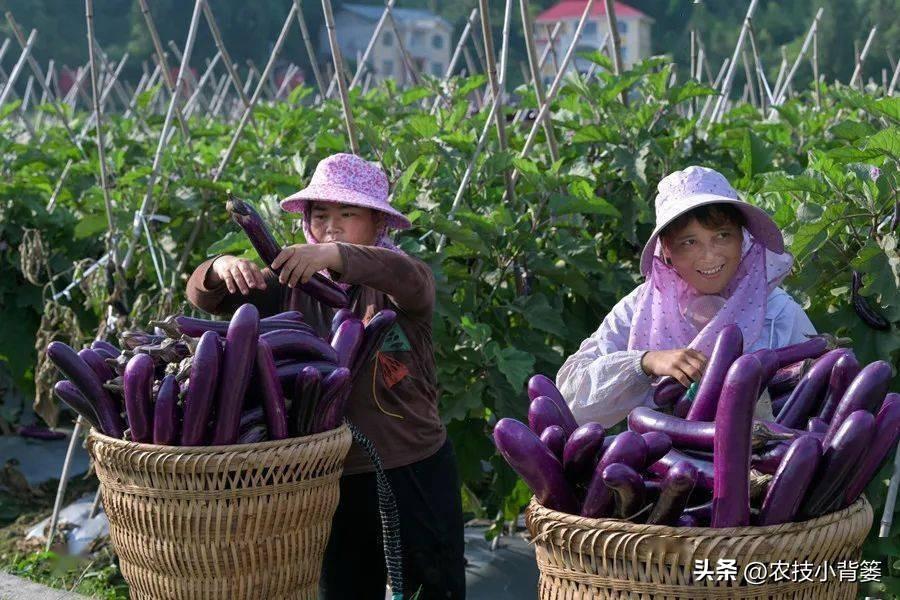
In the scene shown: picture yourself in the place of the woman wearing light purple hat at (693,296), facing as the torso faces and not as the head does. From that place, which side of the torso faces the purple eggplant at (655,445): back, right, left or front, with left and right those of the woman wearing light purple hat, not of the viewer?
front

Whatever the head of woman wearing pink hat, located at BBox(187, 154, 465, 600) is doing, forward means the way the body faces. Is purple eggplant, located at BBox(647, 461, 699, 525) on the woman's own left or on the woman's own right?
on the woman's own left

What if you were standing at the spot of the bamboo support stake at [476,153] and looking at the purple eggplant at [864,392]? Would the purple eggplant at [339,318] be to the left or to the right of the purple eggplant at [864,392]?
right

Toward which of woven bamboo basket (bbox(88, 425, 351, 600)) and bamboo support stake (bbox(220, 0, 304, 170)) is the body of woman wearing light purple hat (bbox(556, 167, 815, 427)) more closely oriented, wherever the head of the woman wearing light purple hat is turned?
the woven bamboo basket

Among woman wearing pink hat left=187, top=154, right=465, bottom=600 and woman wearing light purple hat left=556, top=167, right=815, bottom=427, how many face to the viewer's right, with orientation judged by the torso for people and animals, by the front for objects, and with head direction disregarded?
0

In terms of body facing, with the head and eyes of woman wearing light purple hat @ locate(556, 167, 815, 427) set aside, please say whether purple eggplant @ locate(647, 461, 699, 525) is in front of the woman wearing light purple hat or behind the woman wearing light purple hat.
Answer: in front

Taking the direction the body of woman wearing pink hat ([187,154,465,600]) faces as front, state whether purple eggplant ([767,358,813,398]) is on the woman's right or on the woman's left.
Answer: on the woman's left

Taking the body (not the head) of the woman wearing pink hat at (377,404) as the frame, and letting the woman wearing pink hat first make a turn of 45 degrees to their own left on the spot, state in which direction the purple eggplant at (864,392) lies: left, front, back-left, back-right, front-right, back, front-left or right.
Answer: front-left

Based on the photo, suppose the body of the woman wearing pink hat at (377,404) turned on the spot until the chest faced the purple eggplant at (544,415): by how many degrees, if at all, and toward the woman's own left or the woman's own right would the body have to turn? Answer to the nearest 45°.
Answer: approximately 45° to the woman's own left

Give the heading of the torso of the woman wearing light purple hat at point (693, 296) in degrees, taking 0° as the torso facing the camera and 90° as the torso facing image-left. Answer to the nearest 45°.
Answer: approximately 0°

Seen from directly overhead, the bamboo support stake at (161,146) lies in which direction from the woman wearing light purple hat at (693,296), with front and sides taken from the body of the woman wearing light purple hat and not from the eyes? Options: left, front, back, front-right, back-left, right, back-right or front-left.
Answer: back-right

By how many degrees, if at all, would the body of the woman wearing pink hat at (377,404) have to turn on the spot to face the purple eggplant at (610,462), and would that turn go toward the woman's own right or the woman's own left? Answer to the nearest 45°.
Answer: approximately 45° to the woman's own left

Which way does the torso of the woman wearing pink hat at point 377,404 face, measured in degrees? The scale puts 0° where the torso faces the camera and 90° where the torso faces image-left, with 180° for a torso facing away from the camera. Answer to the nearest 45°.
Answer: approximately 45°

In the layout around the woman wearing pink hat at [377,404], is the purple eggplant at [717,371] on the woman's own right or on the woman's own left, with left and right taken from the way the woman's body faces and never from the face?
on the woman's own left
